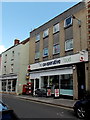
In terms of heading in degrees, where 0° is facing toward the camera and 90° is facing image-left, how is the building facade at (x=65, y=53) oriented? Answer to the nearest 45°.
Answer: approximately 45°

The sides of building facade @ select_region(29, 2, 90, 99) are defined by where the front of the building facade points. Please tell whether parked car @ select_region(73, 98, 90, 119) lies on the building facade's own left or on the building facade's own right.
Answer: on the building facade's own left

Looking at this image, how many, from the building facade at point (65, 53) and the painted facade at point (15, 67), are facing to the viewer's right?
0

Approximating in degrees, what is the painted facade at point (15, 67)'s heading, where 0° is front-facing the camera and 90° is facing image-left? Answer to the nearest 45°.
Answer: approximately 45°

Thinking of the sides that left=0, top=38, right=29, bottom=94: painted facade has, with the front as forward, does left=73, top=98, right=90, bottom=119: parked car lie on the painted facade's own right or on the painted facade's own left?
on the painted facade's own left
